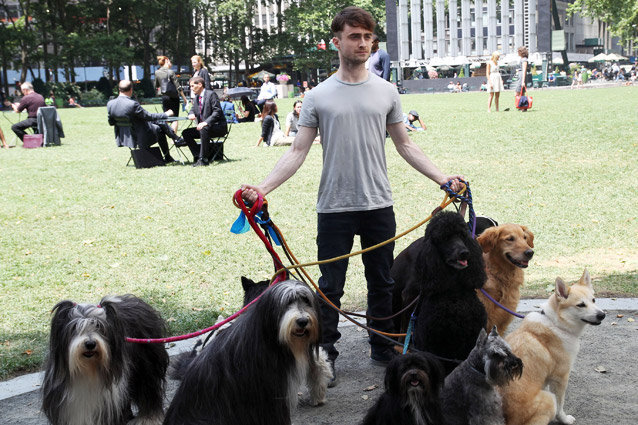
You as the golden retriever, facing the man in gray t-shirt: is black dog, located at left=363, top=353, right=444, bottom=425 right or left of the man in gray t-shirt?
left

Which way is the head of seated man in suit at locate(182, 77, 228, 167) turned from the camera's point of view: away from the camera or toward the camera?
toward the camera

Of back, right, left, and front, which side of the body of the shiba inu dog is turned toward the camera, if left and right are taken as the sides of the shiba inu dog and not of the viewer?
right

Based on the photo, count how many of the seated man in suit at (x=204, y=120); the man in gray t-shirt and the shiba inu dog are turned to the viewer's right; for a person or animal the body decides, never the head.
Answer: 1

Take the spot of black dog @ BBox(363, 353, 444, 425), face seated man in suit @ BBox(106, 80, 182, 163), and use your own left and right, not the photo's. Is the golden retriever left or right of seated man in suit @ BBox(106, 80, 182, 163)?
right

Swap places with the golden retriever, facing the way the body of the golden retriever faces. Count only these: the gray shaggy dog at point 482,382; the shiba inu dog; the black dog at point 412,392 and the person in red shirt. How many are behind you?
1

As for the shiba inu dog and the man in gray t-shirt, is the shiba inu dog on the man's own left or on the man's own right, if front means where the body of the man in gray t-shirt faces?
on the man's own left

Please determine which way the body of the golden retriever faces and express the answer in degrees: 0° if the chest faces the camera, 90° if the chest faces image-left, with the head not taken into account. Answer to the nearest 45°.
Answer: approximately 315°

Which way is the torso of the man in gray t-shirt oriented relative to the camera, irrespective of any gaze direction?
toward the camera

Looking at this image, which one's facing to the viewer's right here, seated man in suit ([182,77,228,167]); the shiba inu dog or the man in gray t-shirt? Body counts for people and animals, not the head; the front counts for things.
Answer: the shiba inu dog

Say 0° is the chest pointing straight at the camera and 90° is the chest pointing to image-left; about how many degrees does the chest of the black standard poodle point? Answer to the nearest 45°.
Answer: approximately 315°
